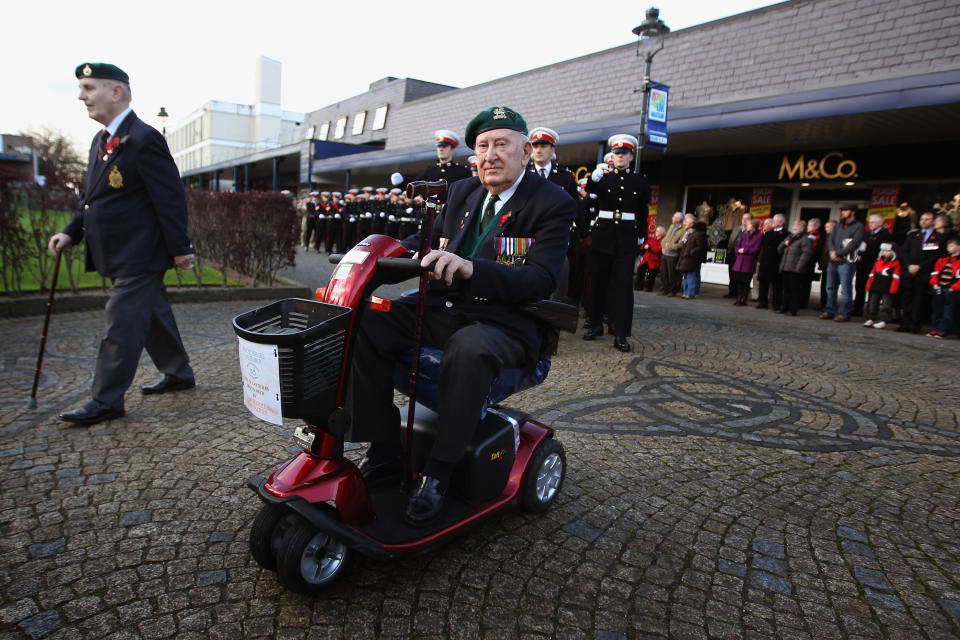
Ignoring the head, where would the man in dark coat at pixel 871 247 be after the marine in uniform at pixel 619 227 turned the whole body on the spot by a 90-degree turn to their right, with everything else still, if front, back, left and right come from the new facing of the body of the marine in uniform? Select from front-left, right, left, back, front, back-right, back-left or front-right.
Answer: back-right

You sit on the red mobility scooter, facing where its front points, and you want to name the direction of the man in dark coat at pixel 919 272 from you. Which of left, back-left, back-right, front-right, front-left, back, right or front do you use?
back

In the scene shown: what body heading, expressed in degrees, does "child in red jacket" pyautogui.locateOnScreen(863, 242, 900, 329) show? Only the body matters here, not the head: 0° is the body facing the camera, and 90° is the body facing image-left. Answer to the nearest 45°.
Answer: approximately 45°

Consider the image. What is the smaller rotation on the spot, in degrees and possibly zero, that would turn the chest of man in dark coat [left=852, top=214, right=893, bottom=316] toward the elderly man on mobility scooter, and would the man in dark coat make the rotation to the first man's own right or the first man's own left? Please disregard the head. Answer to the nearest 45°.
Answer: approximately 45° to the first man's own left

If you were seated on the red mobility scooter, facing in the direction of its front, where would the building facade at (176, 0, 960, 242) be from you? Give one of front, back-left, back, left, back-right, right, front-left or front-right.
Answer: back

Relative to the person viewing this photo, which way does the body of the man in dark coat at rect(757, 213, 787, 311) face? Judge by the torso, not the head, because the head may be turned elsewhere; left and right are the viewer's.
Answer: facing the viewer and to the left of the viewer

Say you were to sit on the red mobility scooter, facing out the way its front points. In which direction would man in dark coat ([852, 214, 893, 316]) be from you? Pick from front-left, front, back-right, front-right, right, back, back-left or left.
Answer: back

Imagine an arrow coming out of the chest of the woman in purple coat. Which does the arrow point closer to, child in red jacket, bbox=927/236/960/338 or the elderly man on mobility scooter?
the elderly man on mobility scooter

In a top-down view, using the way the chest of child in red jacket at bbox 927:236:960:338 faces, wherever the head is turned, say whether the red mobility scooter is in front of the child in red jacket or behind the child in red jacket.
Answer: in front

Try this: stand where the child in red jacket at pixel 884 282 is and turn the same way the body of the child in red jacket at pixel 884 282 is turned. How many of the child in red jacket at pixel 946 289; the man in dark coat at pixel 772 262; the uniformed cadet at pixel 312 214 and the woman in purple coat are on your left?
1

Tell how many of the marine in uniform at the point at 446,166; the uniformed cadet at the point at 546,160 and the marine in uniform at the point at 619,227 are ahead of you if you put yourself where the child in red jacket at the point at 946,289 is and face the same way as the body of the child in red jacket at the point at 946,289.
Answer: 3

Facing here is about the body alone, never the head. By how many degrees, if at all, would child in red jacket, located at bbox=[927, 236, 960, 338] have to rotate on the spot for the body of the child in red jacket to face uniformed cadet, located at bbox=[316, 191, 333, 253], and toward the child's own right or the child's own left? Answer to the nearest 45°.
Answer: approximately 45° to the child's own right

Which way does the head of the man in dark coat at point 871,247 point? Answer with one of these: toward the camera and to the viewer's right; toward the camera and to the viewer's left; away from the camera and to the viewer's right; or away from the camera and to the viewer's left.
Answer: toward the camera and to the viewer's left

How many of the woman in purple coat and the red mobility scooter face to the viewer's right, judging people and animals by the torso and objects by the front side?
0

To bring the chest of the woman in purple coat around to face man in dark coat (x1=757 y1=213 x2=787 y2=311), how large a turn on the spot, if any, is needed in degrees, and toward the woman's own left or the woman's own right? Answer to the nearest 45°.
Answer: approximately 90° to the woman's own left

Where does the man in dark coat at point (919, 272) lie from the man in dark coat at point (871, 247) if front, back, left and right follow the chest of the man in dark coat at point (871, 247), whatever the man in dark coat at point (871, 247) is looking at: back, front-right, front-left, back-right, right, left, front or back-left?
left
